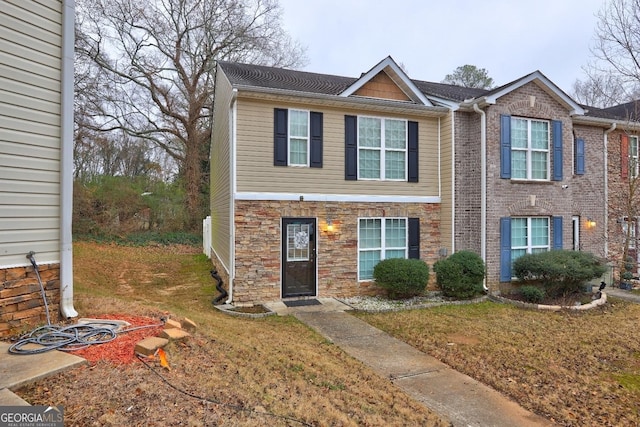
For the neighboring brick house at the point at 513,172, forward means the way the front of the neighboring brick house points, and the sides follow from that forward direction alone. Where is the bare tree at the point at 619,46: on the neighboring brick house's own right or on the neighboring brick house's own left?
on the neighboring brick house's own left

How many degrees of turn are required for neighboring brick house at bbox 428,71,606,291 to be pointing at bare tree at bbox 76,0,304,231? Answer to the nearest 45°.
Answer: approximately 135° to its right

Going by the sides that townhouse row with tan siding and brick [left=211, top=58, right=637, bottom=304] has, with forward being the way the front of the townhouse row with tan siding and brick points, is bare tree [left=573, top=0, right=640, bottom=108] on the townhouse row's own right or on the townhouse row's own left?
on the townhouse row's own left

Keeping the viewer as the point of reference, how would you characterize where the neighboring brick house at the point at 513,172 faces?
facing the viewer and to the right of the viewer

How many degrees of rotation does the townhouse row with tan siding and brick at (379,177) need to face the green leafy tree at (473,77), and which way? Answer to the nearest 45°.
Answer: approximately 135° to its left

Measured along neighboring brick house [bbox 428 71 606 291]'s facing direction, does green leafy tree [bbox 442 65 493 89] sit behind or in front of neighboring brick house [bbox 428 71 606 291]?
behind

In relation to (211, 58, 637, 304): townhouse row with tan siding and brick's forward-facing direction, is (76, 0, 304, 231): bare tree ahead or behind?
behind

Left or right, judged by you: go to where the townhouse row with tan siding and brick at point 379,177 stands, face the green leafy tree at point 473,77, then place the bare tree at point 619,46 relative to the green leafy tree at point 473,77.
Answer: right
